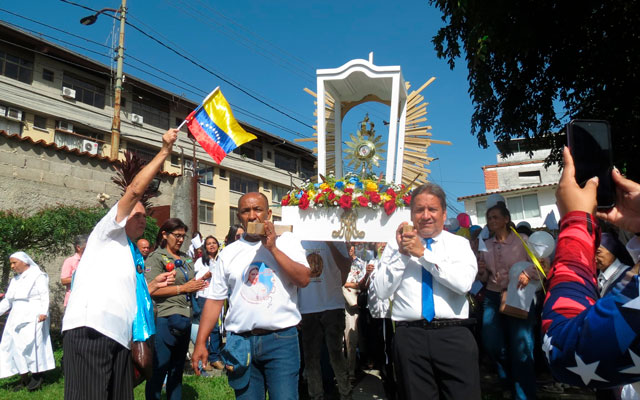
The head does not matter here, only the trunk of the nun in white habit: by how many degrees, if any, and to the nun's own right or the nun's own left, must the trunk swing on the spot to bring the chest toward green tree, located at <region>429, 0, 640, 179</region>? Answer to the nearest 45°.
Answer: approximately 90° to the nun's own left

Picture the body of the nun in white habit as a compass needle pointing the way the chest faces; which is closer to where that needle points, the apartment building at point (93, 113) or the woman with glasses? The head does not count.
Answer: the woman with glasses

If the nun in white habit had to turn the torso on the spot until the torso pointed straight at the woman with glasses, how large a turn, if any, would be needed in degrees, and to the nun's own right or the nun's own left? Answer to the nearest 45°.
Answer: approximately 45° to the nun's own left

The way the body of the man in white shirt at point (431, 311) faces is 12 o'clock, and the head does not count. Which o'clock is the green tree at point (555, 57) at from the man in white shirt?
The green tree is roughly at 7 o'clock from the man in white shirt.

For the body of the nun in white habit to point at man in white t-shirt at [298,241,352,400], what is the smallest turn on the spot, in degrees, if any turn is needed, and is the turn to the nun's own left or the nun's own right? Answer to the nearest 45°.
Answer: approximately 90° to the nun's own left

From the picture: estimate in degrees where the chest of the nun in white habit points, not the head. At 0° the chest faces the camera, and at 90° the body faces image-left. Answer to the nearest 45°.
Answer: approximately 45°

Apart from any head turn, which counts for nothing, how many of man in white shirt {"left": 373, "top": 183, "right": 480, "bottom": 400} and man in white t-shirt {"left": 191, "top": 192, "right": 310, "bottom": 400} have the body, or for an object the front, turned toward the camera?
2
